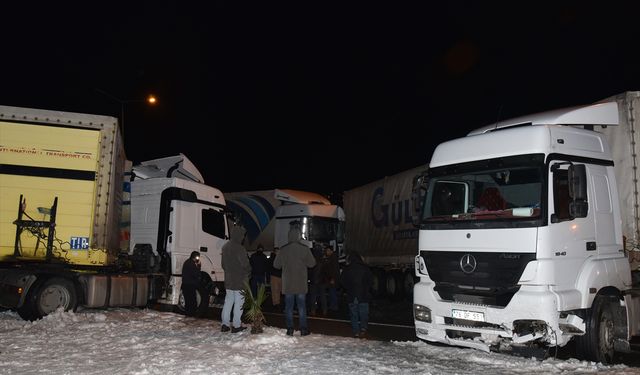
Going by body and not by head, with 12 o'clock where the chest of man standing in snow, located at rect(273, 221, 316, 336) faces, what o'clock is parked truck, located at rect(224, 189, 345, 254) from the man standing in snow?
The parked truck is roughly at 12 o'clock from the man standing in snow.

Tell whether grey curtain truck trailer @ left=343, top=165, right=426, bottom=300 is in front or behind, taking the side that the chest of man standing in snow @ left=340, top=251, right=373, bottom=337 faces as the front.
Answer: in front

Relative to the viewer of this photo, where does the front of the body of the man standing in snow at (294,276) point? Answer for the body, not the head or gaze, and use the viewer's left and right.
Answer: facing away from the viewer

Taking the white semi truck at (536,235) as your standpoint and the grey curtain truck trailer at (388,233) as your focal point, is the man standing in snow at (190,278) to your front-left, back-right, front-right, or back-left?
front-left

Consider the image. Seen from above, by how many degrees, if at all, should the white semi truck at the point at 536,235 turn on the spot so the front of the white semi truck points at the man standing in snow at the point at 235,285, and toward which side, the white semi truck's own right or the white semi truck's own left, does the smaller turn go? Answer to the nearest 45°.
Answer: approximately 45° to the white semi truck's own right

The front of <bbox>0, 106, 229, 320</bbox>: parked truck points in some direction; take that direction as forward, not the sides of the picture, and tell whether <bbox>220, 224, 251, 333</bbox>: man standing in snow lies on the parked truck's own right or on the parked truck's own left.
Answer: on the parked truck's own right

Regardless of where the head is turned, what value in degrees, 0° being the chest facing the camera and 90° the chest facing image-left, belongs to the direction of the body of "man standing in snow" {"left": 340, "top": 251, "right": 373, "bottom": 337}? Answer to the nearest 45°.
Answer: approximately 180°

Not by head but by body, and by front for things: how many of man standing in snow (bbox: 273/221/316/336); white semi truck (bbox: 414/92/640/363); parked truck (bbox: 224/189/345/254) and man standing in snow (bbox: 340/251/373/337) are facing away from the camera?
2

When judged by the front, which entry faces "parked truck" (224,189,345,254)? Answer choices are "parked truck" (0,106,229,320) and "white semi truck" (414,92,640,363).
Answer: "parked truck" (0,106,229,320)

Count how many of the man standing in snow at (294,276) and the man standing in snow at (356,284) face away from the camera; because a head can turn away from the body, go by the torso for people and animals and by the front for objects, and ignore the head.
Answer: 2

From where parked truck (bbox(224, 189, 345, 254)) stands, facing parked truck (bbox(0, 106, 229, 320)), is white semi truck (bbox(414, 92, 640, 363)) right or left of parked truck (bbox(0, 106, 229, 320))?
left

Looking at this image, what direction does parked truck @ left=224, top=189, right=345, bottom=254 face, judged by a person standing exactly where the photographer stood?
facing the viewer and to the right of the viewer

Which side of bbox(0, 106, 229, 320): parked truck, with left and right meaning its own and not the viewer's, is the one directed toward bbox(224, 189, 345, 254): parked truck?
front

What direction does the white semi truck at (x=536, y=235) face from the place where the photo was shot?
facing the viewer and to the left of the viewer

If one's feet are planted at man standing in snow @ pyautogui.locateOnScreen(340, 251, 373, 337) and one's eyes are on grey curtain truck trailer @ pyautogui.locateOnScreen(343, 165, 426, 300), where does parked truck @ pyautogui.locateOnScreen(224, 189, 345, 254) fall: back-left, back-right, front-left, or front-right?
front-left

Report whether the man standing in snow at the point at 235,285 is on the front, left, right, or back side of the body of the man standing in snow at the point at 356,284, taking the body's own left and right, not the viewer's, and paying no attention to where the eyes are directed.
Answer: left
